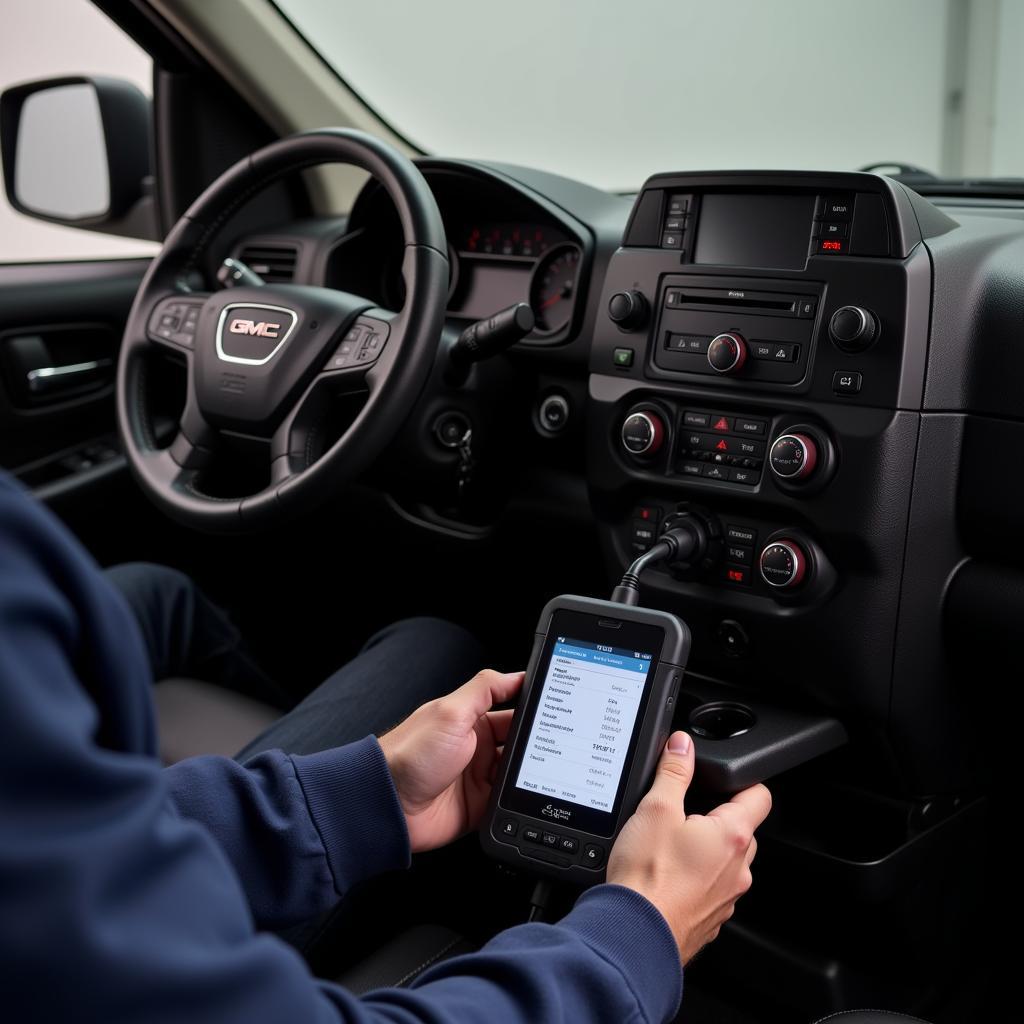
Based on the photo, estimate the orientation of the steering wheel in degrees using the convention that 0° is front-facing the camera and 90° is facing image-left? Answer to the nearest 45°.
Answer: approximately 45°
